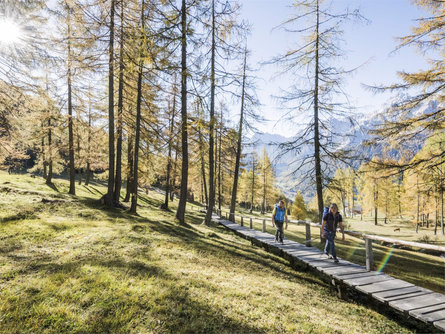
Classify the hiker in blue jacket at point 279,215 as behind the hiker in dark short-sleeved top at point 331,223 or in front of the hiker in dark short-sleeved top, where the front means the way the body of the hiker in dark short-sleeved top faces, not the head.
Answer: behind

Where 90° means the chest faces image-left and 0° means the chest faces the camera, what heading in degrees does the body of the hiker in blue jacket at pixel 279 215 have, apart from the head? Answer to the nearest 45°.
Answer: approximately 315°

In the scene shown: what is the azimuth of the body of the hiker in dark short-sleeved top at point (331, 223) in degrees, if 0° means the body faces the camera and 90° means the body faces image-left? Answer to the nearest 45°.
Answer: approximately 315°
